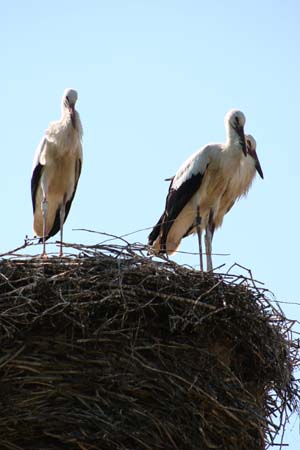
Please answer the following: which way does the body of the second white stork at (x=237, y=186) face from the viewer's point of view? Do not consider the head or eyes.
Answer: to the viewer's right

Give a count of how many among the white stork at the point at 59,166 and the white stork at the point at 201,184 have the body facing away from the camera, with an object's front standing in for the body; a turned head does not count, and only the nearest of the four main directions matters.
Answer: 0

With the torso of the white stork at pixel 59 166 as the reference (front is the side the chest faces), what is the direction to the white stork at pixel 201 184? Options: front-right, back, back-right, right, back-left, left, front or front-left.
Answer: front-left

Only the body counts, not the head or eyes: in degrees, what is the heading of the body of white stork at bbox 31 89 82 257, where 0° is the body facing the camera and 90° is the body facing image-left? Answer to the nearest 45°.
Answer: approximately 315°
